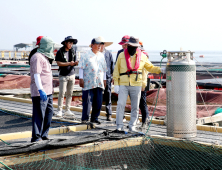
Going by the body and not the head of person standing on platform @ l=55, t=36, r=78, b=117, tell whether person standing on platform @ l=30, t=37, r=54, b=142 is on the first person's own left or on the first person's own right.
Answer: on the first person's own right

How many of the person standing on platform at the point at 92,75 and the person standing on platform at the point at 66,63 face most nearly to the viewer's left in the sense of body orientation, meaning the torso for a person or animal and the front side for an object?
0

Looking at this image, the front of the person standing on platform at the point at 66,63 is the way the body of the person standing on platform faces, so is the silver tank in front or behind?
in front

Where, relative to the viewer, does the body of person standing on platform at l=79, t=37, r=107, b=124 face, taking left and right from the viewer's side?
facing the viewer and to the right of the viewer

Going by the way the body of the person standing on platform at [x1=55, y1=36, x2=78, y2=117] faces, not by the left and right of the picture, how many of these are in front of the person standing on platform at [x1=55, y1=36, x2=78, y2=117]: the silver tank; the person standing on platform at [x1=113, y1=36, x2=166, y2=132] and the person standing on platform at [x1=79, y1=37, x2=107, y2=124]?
3

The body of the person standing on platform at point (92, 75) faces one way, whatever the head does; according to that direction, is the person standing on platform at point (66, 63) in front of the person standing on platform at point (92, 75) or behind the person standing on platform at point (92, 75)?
behind

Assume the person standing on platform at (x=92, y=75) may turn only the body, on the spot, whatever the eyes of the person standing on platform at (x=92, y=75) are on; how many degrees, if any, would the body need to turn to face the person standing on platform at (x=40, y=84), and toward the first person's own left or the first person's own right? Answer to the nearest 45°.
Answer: approximately 90° to the first person's own right

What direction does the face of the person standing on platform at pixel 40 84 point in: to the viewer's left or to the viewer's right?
to the viewer's right

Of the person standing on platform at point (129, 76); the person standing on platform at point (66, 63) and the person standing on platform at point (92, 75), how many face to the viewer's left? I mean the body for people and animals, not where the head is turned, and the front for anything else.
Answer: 0

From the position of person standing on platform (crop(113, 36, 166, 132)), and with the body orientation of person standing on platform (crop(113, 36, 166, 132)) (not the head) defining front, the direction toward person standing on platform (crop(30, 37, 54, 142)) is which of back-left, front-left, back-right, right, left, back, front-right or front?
front-right

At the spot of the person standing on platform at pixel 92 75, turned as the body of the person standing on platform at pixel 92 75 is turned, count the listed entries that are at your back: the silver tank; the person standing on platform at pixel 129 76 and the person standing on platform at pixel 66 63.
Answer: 1

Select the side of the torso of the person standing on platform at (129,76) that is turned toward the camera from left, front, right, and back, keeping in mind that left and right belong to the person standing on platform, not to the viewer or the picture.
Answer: front

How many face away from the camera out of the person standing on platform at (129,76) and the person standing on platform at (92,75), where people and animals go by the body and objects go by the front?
0
